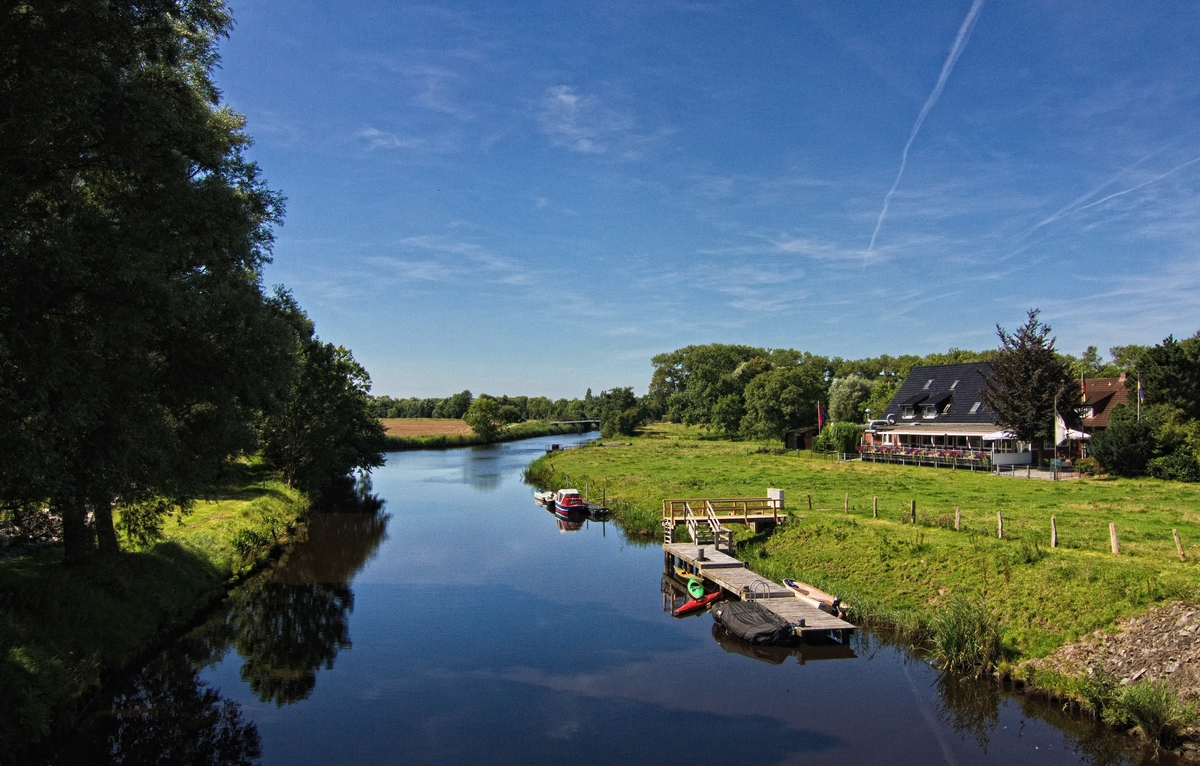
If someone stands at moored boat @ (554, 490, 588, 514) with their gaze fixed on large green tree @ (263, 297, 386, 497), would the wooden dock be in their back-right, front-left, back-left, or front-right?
back-left

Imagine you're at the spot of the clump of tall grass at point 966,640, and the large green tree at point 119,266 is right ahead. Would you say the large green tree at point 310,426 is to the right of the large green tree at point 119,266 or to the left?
right

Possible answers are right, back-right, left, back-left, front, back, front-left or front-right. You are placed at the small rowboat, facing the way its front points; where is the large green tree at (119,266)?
left

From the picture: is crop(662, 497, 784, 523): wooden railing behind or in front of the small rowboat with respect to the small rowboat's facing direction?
in front

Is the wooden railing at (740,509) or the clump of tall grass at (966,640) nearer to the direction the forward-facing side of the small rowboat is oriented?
the wooden railing

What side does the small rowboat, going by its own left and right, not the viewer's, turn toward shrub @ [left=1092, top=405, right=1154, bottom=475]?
right

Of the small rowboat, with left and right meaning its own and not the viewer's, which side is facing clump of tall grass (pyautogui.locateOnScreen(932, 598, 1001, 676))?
back

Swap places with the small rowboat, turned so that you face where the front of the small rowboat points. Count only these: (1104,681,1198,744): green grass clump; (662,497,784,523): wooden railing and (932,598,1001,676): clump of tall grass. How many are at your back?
2

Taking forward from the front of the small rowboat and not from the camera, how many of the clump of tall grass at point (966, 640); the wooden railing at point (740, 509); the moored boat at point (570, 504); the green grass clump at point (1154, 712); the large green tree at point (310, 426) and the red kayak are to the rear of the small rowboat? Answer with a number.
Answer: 2

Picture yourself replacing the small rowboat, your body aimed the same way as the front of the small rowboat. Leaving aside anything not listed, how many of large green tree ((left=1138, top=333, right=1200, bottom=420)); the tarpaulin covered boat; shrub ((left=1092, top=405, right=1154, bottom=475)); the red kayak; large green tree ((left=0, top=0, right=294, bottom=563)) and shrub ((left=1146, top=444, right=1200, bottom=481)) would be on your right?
3

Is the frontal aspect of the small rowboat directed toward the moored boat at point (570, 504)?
yes

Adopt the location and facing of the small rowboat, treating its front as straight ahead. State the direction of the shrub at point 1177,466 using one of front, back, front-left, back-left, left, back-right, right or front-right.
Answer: right
